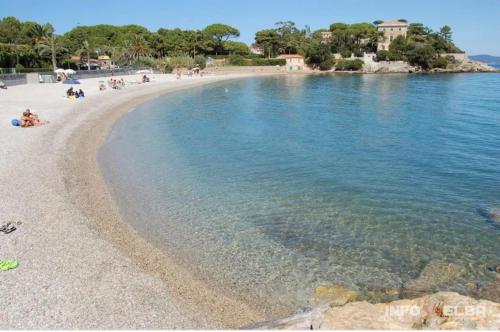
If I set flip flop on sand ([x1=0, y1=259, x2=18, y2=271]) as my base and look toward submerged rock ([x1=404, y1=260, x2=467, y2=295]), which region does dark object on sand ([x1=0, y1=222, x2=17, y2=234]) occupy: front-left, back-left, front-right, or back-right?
back-left

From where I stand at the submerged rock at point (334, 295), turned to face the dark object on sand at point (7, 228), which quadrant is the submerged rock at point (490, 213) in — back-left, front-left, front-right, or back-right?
back-right

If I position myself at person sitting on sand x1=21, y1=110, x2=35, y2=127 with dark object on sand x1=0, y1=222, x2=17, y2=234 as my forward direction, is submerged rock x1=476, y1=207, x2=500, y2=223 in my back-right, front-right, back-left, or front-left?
front-left

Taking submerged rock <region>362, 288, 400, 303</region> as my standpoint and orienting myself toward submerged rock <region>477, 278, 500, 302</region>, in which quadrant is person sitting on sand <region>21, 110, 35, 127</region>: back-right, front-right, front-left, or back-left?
back-left
